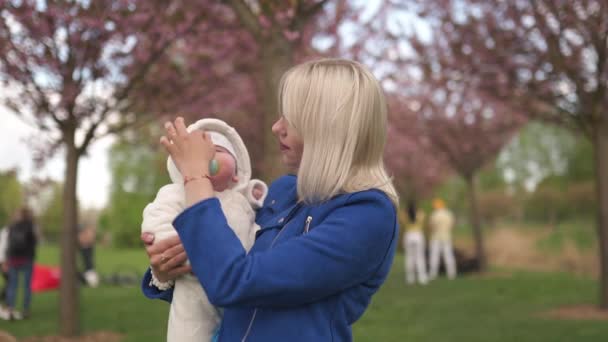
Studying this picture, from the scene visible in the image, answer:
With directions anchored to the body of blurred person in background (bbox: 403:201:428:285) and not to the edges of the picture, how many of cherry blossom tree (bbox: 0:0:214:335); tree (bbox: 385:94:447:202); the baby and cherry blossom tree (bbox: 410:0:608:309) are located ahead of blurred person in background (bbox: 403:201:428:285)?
1

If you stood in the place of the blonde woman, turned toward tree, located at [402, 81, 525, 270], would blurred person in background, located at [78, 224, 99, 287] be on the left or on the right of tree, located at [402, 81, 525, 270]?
left

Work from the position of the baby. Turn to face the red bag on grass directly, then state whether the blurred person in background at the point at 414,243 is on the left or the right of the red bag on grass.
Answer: right

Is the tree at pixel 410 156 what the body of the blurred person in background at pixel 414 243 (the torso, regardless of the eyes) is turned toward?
yes

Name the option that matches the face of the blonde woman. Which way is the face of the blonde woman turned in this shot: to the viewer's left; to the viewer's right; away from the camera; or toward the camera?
to the viewer's left

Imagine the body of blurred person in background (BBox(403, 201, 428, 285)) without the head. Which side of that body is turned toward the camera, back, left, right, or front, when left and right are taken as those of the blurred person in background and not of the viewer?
back

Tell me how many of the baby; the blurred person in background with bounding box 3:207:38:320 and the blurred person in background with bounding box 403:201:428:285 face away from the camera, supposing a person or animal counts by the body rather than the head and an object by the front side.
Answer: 2

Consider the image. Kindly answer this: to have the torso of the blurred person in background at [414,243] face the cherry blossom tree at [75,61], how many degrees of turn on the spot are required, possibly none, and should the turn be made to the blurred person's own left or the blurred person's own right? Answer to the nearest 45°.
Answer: approximately 135° to the blurred person's own left

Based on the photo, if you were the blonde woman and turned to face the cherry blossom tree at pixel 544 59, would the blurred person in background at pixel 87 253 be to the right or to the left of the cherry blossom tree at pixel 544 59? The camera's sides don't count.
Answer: left

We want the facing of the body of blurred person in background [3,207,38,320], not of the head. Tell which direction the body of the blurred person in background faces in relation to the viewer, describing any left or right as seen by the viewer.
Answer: facing away from the viewer

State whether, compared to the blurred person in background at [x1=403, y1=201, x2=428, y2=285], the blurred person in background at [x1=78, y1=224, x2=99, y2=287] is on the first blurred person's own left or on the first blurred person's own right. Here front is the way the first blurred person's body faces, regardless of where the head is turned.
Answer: on the first blurred person's own left

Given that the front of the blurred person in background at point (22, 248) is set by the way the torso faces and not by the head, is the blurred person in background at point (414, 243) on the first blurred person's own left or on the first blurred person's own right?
on the first blurred person's own right
